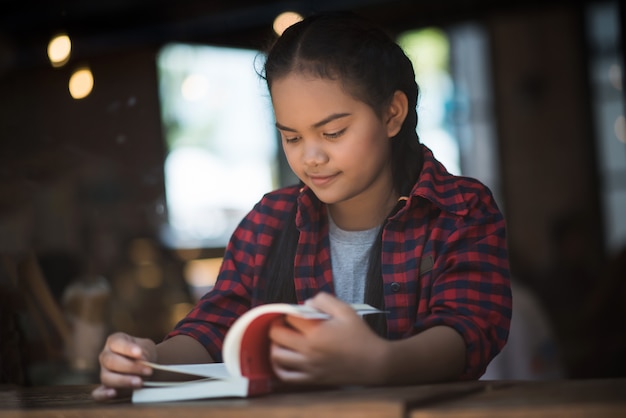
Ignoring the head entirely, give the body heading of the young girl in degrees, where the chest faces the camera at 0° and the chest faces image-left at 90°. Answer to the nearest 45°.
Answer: approximately 45°

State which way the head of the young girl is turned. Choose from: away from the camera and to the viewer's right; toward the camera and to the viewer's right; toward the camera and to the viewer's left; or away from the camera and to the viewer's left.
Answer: toward the camera and to the viewer's left

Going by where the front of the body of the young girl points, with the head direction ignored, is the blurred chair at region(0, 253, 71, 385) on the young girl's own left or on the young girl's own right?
on the young girl's own right
